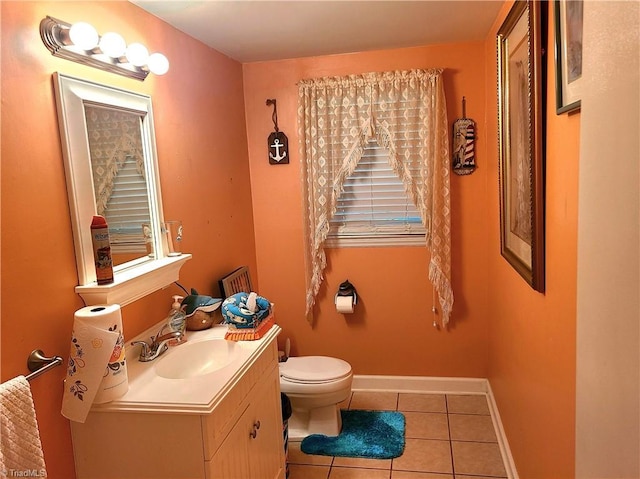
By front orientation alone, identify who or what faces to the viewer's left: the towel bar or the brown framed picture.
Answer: the brown framed picture

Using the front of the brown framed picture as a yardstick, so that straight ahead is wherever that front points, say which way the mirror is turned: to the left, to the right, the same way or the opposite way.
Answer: the opposite way

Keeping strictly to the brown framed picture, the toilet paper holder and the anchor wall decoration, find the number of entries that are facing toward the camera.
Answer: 2

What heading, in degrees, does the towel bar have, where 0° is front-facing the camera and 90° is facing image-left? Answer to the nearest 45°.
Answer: approximately 315°

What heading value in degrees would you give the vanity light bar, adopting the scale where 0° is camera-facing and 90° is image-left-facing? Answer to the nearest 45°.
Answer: approximately 315°

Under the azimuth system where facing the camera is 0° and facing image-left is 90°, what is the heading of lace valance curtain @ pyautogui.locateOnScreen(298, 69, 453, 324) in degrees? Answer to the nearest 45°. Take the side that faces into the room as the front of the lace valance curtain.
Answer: approximately 0°

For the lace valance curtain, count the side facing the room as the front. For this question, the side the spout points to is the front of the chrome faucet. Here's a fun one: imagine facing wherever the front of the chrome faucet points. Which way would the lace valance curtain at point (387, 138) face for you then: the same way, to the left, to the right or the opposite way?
to the right
